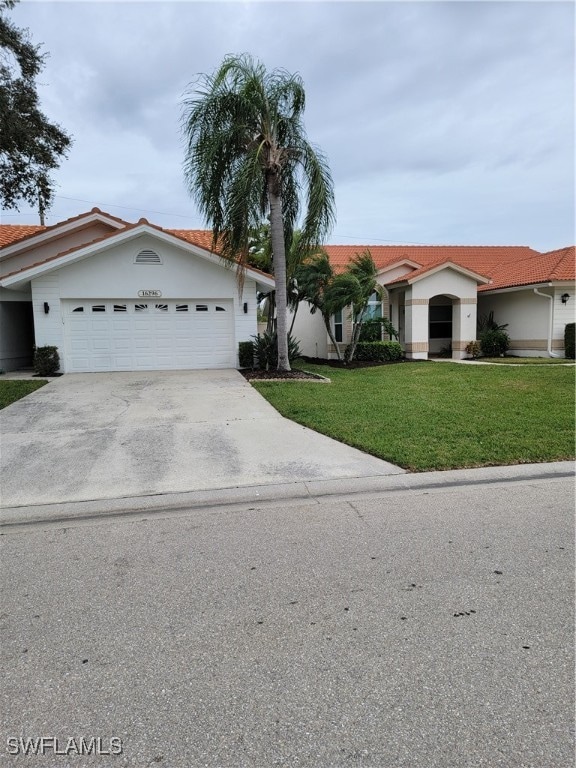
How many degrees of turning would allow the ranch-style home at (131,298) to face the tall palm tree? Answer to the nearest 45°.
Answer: approximately 45° to its left

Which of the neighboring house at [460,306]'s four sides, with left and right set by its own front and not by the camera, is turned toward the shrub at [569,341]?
left

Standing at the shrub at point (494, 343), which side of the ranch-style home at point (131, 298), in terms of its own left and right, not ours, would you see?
left

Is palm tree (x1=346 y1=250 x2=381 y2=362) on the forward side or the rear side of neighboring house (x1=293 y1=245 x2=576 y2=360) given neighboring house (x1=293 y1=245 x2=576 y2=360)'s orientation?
on the forward side

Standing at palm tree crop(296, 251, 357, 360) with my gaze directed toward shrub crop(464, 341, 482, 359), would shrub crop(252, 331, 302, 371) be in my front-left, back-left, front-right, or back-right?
back-right

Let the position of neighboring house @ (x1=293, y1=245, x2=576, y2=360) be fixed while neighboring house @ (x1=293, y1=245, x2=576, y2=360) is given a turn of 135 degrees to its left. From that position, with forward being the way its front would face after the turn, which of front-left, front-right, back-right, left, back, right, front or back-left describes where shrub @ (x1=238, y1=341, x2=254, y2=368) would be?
back

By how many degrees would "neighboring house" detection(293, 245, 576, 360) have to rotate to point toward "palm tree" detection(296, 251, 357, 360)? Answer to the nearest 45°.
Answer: approximately 45° to its right

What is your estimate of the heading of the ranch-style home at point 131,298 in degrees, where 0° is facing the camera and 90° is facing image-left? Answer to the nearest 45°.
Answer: approximately 0°

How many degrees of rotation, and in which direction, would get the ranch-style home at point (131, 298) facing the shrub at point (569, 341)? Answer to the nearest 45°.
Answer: approximately 90° to its left
